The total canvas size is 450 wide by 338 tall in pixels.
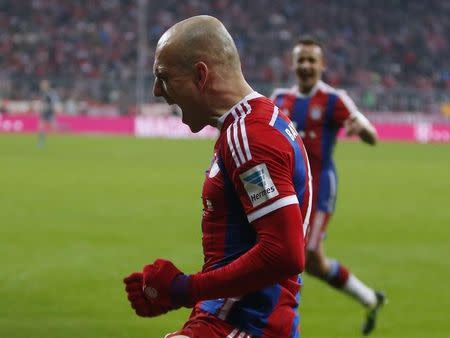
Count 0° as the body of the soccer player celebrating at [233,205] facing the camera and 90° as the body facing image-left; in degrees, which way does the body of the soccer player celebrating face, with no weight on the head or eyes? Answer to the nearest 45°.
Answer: approximately 90°

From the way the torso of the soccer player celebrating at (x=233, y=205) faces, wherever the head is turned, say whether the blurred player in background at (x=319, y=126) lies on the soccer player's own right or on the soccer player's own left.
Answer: on the soccer player's own right
